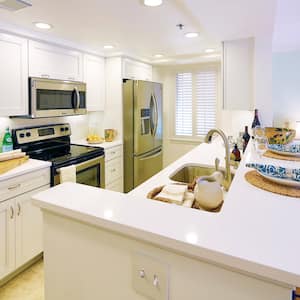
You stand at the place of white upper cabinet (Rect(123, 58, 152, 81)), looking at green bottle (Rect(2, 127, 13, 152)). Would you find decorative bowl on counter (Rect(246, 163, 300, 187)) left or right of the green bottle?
left

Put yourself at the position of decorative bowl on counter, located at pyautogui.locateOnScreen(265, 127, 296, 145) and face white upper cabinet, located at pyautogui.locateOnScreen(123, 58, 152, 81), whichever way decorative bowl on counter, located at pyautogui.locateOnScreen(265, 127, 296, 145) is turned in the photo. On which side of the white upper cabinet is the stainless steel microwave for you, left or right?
left

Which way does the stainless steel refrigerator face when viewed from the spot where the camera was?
facing the viewer and to the right of the viewer

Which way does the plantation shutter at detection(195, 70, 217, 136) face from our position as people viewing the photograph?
facing the viewer

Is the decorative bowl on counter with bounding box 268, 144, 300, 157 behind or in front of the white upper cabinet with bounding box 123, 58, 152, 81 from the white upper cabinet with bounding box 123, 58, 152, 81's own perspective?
in front

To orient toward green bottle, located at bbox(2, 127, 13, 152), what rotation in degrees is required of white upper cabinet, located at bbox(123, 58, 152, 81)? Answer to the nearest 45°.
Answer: approximately 90° to its right

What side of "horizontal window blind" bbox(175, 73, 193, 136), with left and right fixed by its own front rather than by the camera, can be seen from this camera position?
front

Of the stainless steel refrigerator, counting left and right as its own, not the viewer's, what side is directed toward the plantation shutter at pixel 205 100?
left

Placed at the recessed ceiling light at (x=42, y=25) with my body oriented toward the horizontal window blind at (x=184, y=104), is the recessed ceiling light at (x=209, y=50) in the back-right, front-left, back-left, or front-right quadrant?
front-right

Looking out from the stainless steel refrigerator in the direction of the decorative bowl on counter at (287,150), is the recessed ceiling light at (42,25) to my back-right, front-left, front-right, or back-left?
front-right

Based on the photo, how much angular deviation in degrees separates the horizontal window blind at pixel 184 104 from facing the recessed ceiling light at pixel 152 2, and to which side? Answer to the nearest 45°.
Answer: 0° — it already faces it

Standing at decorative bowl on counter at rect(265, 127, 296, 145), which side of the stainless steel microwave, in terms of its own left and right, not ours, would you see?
front

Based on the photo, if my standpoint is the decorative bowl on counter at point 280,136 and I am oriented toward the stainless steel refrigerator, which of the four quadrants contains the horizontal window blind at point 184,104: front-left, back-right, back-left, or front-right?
front-right
